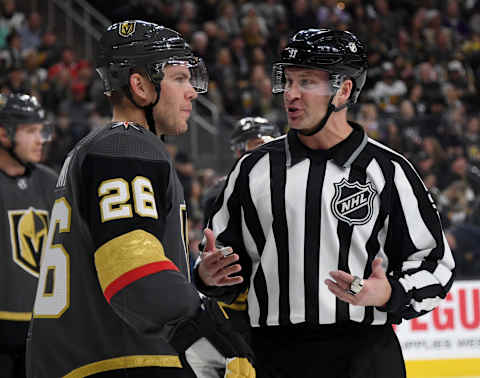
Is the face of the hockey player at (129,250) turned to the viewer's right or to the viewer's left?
to the viewer's right

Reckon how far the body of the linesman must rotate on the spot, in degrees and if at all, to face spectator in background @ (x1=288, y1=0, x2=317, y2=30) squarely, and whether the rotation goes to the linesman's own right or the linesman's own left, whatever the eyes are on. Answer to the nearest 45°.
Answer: approximately 180°

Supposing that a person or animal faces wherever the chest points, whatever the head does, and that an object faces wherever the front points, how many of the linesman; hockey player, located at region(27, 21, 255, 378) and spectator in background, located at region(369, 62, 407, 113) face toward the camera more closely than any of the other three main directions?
2

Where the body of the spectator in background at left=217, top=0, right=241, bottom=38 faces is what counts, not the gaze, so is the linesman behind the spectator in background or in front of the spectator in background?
in front

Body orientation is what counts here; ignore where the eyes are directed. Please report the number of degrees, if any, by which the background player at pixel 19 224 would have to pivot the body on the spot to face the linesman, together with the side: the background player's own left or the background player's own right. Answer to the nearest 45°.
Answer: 0° — they already face them

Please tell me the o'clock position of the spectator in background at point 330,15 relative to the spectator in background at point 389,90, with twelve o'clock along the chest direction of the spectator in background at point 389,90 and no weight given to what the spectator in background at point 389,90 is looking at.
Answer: the spectator in background at point 330,15 is roughly at 5 o'clock from the spectator in background at point 389,90.

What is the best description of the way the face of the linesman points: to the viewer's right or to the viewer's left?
to the viewer's left

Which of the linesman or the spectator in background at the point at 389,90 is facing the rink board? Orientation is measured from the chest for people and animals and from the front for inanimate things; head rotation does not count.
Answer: the spectator in background

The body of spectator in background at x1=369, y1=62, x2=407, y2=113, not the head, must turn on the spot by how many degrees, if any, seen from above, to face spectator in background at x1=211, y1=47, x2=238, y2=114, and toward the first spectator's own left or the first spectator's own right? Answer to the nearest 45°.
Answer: approximately 90° to the first spectator's own right
